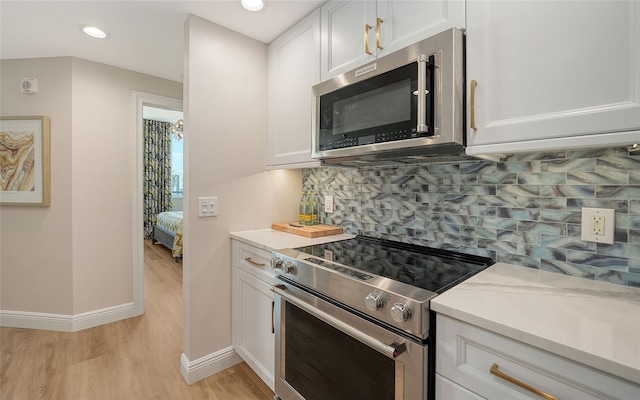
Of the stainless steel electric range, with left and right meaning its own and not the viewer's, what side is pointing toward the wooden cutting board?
right

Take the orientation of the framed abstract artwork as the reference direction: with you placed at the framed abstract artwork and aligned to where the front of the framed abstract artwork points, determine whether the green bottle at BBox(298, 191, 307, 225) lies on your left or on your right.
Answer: on your left

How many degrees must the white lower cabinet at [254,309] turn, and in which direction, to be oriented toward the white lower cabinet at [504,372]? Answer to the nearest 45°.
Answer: approximately 90° to its left

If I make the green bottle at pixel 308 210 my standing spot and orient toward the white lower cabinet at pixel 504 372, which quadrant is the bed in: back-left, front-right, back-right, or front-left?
back-right

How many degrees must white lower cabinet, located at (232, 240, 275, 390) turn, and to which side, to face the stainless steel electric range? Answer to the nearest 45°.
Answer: approximately 90° to its left

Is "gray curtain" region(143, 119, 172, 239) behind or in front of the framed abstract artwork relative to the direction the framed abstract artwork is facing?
behind

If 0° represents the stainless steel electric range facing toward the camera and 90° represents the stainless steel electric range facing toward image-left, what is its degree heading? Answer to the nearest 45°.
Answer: approximately 45°

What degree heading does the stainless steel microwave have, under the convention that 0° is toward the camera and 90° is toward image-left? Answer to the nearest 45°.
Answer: approximately 45°

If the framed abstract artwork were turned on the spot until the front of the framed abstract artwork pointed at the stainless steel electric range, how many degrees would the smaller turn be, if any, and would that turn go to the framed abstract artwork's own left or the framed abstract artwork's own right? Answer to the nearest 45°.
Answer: approximately 45° to the framed abstract artwork's own left

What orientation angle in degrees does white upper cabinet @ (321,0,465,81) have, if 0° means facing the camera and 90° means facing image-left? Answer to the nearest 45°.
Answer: approximately 45°
